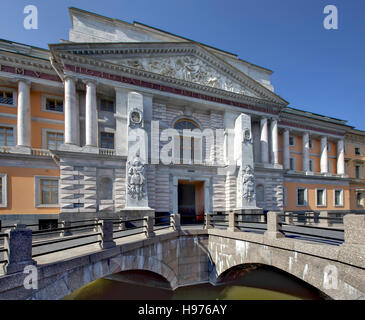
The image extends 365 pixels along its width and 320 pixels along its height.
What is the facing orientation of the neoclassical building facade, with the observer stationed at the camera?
facing the viewer and to the right of the viewer

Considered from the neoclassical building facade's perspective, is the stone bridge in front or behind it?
in front
